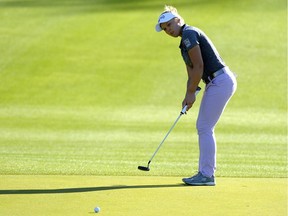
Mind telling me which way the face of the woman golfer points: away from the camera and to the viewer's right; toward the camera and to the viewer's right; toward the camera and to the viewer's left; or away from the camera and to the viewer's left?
toward the camera and to the viewer's left

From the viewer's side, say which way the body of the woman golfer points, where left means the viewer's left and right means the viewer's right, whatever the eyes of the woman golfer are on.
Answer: facing to the left of the viewer
